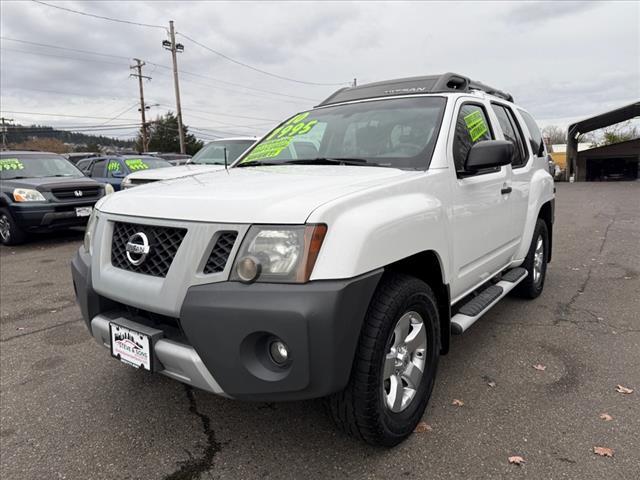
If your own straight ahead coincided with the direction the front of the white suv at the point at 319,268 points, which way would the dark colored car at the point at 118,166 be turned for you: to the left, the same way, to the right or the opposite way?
to the left

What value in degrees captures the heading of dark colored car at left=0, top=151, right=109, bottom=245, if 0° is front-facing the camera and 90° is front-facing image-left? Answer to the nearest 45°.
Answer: approximately 315°

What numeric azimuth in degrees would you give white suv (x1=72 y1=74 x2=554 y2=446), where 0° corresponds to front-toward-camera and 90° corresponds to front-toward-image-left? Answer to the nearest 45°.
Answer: approximately 45°
